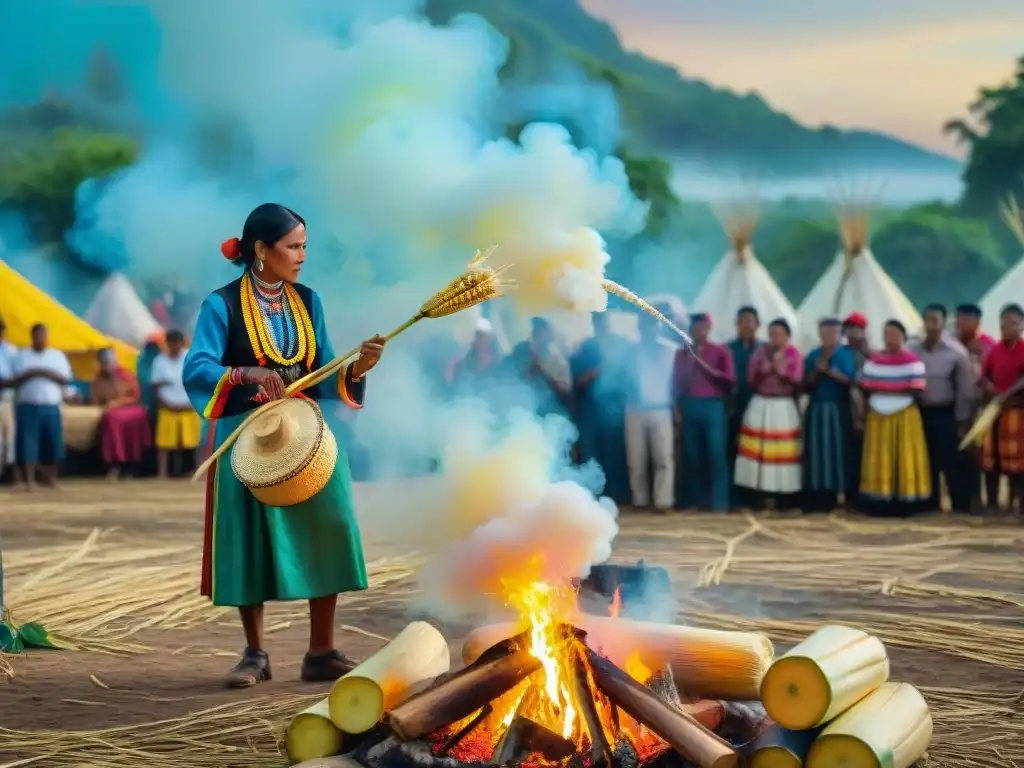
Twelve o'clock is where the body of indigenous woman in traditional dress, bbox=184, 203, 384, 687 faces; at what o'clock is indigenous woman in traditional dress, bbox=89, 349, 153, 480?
indigenous woman in traditional dress, bbox=89, 349, 153, 480 is roughly at 7 o'clock from indigenous woman in traditional dress, bbox=184, 203, 384, 687.

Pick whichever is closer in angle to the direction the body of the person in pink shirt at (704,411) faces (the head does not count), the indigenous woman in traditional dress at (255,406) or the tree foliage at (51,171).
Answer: the indigenous woman in traditional dress

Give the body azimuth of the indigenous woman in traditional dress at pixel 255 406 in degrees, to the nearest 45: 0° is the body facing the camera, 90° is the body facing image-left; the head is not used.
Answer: approximately 315°

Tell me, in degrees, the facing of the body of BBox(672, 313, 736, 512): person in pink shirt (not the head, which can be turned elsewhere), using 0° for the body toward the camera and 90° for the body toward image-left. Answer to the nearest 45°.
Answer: approximately 0°

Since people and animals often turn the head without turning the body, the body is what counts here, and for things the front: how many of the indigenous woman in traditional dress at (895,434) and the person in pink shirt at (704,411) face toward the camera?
2

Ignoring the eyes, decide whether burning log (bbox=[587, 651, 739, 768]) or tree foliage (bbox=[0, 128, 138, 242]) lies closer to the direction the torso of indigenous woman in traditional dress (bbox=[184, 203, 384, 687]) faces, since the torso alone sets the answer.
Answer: the burning log

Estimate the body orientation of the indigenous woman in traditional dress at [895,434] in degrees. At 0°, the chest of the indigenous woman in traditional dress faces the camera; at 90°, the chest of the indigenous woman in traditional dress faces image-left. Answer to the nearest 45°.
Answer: approximately 0°
